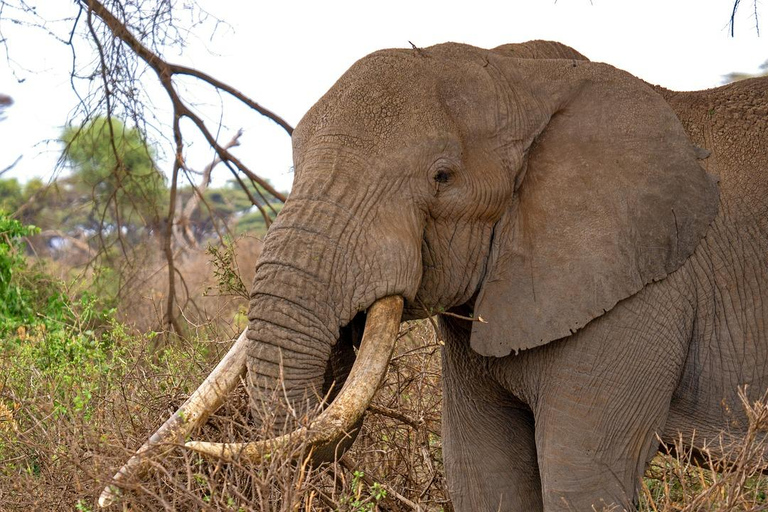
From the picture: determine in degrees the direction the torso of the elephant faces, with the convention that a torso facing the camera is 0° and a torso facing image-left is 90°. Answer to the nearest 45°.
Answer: approximately 45°

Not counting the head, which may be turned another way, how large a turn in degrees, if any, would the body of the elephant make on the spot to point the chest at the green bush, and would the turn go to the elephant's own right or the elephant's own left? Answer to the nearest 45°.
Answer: approximately 90° to the elephant's own right
